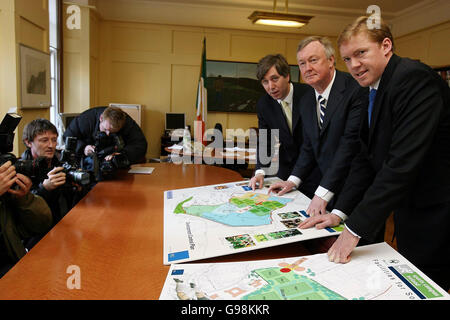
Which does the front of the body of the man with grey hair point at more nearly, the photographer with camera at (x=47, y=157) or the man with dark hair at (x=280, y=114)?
the photographer with camera

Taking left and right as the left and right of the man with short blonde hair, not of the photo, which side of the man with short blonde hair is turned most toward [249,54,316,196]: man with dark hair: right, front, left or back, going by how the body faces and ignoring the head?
right

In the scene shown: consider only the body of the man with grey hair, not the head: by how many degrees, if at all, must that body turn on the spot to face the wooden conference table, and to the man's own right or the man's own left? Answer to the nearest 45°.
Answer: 0° — they already face it

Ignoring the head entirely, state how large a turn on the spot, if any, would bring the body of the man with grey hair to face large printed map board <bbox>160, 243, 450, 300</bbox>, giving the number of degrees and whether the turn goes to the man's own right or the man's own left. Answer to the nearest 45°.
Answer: approximately 45° to the man's own left

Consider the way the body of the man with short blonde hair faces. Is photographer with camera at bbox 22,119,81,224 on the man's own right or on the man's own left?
on the man's own right

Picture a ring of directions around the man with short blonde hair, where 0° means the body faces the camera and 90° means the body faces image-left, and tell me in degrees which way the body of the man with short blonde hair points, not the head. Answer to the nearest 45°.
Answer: approximately 45°

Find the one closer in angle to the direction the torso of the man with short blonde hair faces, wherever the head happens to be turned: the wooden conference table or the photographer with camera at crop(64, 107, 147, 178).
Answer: the wooden conference table

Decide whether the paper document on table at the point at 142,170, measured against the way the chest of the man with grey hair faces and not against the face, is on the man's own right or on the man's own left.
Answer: on the man's own right

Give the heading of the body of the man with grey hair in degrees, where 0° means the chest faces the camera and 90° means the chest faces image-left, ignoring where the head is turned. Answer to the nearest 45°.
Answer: approximately 45°

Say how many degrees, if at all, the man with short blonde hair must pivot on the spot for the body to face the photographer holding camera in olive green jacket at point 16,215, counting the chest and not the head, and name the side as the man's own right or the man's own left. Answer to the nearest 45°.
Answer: approximately 45° to the man's own right
